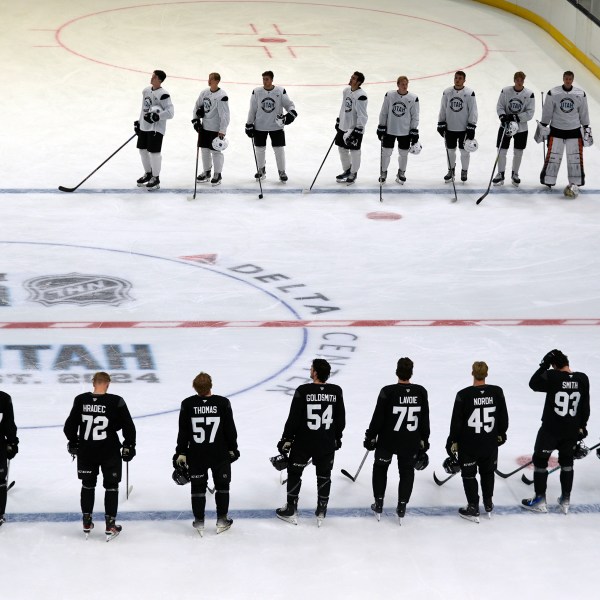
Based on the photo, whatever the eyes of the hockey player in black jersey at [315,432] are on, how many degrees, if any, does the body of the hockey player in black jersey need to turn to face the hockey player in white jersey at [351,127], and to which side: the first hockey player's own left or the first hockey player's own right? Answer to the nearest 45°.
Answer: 0° — they already face them

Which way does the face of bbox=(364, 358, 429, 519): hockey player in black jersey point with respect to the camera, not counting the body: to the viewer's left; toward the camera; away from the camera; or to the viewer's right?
away from the camera

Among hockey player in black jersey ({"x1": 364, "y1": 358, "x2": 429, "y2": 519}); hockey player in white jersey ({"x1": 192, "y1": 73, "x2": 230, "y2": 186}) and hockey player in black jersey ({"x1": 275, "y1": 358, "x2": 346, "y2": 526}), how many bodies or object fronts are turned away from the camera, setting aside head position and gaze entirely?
2

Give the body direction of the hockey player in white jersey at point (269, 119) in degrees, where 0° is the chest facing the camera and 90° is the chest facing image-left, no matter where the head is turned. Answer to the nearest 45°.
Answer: approximately 0°

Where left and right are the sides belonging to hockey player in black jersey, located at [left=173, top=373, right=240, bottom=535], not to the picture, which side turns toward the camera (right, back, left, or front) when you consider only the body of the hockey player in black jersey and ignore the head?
back

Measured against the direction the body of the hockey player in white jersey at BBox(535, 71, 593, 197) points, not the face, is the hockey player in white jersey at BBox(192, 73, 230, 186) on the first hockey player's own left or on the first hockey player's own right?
on the first hockey player's own right

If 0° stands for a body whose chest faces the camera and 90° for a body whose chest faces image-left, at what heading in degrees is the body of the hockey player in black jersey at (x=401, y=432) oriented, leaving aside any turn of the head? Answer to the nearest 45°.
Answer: approximately 180°

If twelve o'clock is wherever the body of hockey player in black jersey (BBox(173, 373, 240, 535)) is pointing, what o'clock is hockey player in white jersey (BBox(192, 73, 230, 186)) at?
The hockey player in white jersey is roughly at 12 o'clock from the hockey player in black jersey.

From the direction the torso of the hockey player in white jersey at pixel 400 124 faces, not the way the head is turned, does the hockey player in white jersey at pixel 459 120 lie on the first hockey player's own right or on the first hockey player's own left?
on the first hockey player's own left

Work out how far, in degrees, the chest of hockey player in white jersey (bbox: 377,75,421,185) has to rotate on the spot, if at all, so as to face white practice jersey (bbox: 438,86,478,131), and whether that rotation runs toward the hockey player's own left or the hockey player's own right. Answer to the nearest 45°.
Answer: approximately 90° to the hockey player's own left

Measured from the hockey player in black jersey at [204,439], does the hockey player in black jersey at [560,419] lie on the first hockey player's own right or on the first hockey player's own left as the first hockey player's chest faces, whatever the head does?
on the first hockey player's own right

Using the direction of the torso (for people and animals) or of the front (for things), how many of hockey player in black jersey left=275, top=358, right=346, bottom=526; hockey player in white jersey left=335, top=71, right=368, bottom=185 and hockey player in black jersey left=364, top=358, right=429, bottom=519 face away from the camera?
2

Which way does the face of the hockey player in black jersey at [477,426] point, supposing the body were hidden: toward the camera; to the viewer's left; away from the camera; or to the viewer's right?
away from the camera

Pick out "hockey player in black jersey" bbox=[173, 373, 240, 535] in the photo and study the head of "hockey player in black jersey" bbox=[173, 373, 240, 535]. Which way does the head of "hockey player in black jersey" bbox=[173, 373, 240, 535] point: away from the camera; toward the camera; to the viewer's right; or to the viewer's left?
away from the camera

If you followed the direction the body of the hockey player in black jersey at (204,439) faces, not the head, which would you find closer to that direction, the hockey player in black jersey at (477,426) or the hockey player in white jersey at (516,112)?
the hockey player in white jersey

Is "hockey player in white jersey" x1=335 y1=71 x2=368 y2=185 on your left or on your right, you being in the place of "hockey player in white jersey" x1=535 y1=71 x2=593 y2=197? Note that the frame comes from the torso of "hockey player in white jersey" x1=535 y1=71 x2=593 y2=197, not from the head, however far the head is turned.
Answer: on your right
